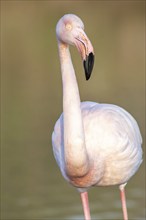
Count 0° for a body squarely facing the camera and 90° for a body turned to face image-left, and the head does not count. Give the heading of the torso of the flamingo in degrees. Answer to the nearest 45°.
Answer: approximately 45°
